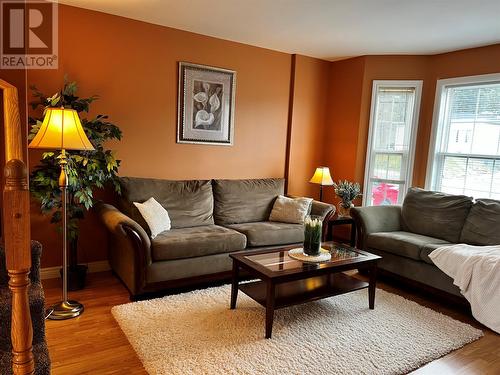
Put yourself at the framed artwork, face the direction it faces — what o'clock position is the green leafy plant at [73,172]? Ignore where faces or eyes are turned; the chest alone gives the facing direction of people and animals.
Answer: The green leafy plant is roughly at 3 o'clock from the framed artwork.

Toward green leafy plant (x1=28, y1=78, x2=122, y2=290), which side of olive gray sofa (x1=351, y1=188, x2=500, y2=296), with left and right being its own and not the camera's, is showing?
front

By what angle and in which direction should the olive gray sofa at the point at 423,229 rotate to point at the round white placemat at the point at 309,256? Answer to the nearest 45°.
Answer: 0° — it already faces it

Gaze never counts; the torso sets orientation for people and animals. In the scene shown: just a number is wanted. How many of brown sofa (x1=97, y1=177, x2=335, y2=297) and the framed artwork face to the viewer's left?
0

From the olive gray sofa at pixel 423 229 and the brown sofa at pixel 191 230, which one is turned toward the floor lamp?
the olive gray sofa at pixel 423 229

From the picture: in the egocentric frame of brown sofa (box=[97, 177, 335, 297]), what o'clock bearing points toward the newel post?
The newel post is roughly at 2 o'clock from the brown sofa.

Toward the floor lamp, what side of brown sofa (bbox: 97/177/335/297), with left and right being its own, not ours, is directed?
right

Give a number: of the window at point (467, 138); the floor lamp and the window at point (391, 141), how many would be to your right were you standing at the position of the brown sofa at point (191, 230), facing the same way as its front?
1

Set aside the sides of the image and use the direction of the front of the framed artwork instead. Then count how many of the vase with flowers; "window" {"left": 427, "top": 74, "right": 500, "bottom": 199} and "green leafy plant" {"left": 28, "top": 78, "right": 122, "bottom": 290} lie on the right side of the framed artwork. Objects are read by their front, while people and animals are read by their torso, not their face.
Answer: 1

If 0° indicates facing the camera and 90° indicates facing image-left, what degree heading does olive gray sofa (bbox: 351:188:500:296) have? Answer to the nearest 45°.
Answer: approximately 45°

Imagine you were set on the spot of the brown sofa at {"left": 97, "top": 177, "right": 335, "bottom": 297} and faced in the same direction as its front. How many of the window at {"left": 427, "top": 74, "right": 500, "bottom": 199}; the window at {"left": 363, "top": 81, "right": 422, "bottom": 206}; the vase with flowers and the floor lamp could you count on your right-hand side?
1

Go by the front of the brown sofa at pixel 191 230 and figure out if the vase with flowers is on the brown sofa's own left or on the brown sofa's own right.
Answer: on the brown sofa's own left

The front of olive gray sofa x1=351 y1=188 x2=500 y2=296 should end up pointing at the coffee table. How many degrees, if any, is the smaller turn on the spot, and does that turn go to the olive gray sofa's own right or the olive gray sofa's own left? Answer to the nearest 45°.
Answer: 0° — it already faces it
